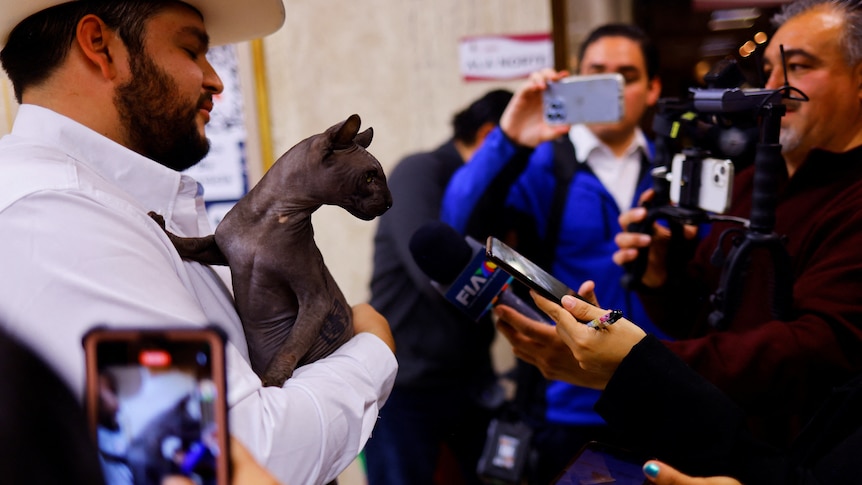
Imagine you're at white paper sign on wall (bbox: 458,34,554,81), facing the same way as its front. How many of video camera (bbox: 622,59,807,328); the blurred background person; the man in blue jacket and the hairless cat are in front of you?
4

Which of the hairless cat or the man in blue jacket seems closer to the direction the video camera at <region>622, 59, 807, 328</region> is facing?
the hairless cat

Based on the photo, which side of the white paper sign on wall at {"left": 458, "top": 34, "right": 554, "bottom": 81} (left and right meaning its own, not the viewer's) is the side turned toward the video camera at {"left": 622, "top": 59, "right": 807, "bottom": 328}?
front

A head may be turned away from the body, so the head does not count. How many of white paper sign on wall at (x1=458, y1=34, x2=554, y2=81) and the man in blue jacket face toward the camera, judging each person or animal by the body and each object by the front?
2

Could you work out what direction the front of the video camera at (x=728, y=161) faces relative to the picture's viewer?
facing the viewer and to the left of the viewer

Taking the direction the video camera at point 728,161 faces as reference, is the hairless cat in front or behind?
in front

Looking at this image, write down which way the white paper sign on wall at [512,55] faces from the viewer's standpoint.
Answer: facing the viewer

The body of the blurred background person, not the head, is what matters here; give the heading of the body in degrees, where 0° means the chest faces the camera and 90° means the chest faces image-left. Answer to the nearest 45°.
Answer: approximately 225°

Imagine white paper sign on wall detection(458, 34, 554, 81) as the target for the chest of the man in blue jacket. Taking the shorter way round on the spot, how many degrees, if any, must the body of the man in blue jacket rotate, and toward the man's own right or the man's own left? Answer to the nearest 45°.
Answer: approximately 180°

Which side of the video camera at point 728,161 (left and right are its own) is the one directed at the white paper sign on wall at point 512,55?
right

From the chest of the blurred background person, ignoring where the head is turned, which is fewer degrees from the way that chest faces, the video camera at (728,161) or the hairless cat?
the video camera

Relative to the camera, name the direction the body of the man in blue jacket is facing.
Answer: toward the camera
